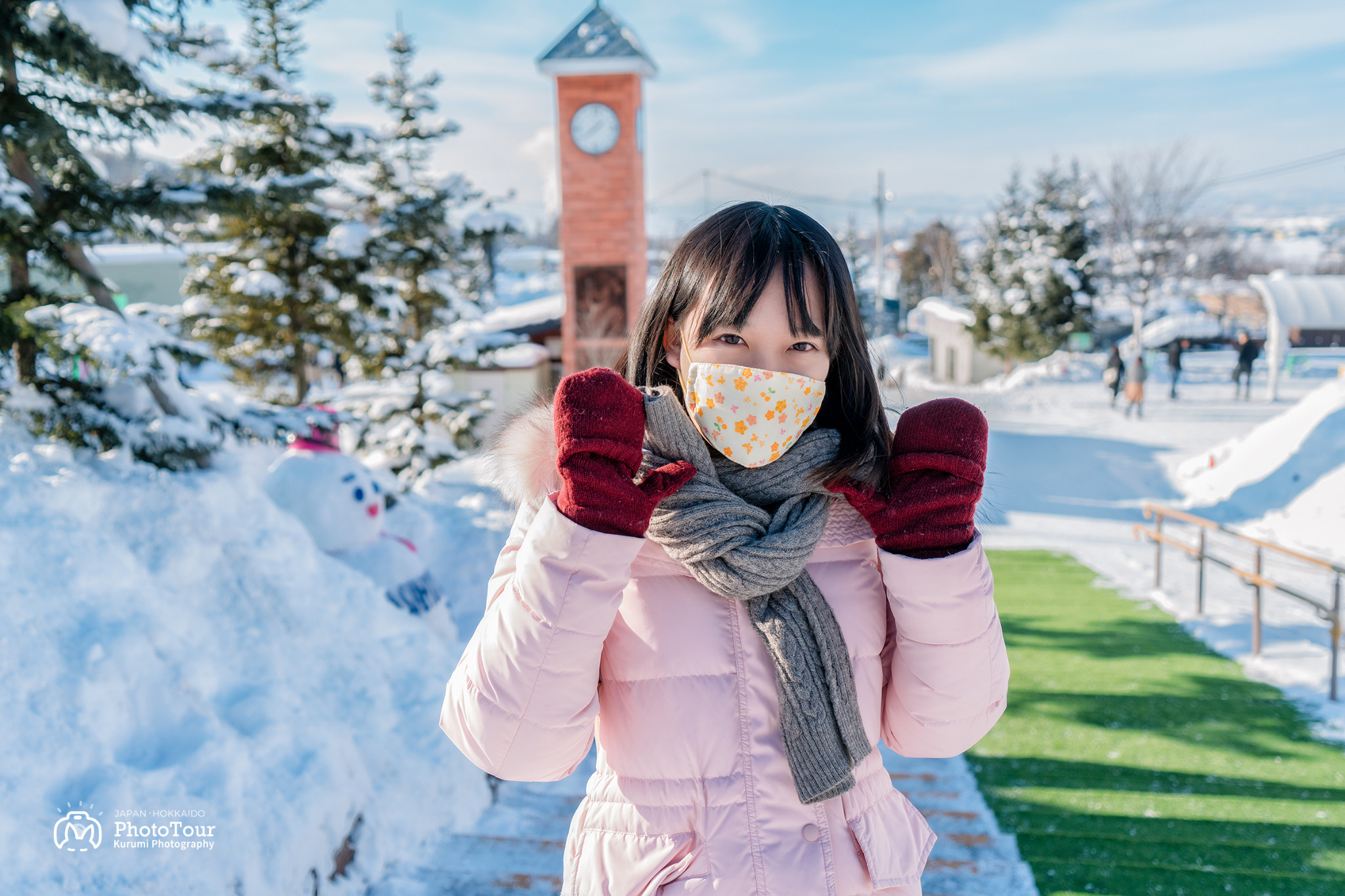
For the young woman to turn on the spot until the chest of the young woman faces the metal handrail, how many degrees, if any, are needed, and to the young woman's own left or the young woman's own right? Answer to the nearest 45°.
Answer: approximately 135° to the young woman's own left

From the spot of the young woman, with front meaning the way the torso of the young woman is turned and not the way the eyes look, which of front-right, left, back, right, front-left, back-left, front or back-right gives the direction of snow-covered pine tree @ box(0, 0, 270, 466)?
back-right

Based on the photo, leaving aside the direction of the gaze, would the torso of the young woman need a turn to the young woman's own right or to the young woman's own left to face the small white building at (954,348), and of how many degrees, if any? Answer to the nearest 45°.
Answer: approximately 180°

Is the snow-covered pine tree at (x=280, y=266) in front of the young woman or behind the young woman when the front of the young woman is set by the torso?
behind

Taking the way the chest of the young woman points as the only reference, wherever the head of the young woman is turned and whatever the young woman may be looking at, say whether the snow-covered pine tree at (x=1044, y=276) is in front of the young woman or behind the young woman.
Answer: behind

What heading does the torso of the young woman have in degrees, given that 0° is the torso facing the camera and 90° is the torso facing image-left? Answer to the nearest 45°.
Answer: approximately 0°

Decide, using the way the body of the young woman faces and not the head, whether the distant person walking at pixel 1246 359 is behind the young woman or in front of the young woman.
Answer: behind

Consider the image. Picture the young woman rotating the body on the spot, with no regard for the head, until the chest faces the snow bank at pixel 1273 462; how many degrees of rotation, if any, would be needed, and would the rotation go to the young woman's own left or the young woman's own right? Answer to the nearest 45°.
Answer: approximately 135° to the young woman's own left

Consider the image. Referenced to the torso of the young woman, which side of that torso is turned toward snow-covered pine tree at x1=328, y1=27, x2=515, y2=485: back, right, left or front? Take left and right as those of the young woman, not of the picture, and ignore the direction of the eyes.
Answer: back
